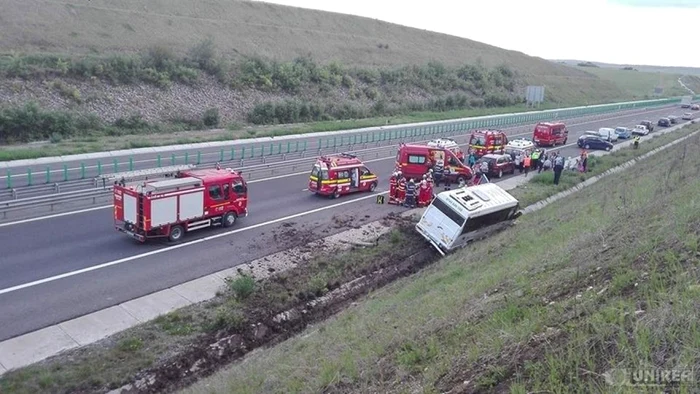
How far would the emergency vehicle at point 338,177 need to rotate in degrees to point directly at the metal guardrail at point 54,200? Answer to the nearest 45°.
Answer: approximately 180°

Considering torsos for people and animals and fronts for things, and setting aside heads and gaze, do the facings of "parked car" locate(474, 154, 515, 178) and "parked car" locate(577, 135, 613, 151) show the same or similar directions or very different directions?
same or similar directions

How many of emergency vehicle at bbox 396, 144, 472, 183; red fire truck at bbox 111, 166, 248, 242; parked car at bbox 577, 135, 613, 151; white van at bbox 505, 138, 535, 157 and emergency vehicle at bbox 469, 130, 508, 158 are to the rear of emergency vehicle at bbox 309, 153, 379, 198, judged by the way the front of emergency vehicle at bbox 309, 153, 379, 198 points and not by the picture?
1

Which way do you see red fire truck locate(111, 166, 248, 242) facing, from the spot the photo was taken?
facing away from the viewer and to the right of the viewer

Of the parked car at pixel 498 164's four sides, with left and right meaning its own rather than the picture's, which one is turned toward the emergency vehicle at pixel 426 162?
back

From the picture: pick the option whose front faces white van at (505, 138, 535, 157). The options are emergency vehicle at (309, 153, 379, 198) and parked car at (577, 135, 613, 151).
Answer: the emergency vehicle

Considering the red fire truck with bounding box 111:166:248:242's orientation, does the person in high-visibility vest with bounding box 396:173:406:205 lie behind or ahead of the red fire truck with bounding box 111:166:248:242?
ahead

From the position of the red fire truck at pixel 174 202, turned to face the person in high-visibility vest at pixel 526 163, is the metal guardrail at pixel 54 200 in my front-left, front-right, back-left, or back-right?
back-left

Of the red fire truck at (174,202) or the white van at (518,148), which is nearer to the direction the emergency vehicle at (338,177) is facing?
the white van

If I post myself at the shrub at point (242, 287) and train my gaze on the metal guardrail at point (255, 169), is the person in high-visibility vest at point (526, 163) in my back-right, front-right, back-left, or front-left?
front-right

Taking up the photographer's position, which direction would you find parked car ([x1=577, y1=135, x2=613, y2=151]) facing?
facing away from the viewer and to the right of the viewer

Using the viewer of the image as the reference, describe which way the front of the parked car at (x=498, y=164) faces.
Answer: facing away from the viewer and to the right of the viewer
